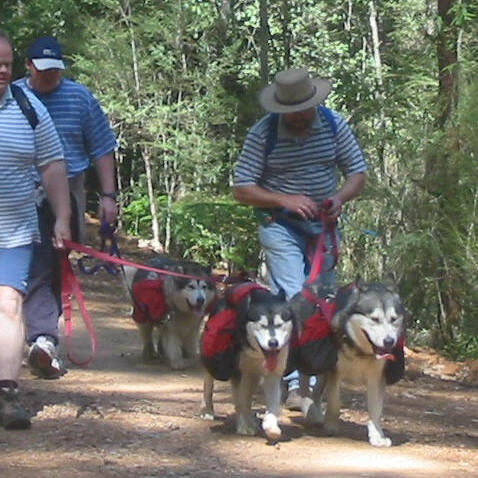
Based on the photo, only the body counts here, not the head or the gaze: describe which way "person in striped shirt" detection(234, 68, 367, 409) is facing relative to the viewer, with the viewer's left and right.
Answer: facing the viewer

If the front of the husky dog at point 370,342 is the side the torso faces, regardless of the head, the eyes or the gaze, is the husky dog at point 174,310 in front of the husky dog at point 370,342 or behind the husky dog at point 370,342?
behind

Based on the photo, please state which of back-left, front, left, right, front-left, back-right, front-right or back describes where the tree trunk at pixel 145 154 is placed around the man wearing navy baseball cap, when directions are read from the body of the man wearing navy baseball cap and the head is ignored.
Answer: back

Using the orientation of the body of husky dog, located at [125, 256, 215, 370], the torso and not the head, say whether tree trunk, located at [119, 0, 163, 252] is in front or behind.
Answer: behind

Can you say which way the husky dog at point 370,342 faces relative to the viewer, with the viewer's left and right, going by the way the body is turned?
facing the viewer and to the right of the viewer

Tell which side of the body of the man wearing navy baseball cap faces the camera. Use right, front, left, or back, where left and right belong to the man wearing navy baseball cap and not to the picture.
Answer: front

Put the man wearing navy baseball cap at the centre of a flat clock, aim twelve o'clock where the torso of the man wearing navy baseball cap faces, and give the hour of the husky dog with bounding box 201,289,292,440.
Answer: The husky dog is roughly at 11 o'clock from the man wearing navy baseball cap.

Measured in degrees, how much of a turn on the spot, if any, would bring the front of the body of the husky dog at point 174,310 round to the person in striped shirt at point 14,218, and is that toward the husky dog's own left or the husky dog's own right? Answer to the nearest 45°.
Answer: approximately 45° to the husky dog's own right

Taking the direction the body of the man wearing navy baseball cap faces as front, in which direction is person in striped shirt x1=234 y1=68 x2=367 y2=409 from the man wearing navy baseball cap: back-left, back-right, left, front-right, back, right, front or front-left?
front-left

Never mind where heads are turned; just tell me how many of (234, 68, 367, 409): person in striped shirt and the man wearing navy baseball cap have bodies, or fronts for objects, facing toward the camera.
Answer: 2

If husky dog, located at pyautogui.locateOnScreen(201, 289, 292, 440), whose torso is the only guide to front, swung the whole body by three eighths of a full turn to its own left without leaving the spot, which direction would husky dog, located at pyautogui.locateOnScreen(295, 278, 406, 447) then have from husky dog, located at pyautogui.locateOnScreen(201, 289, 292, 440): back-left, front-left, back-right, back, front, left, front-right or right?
right
